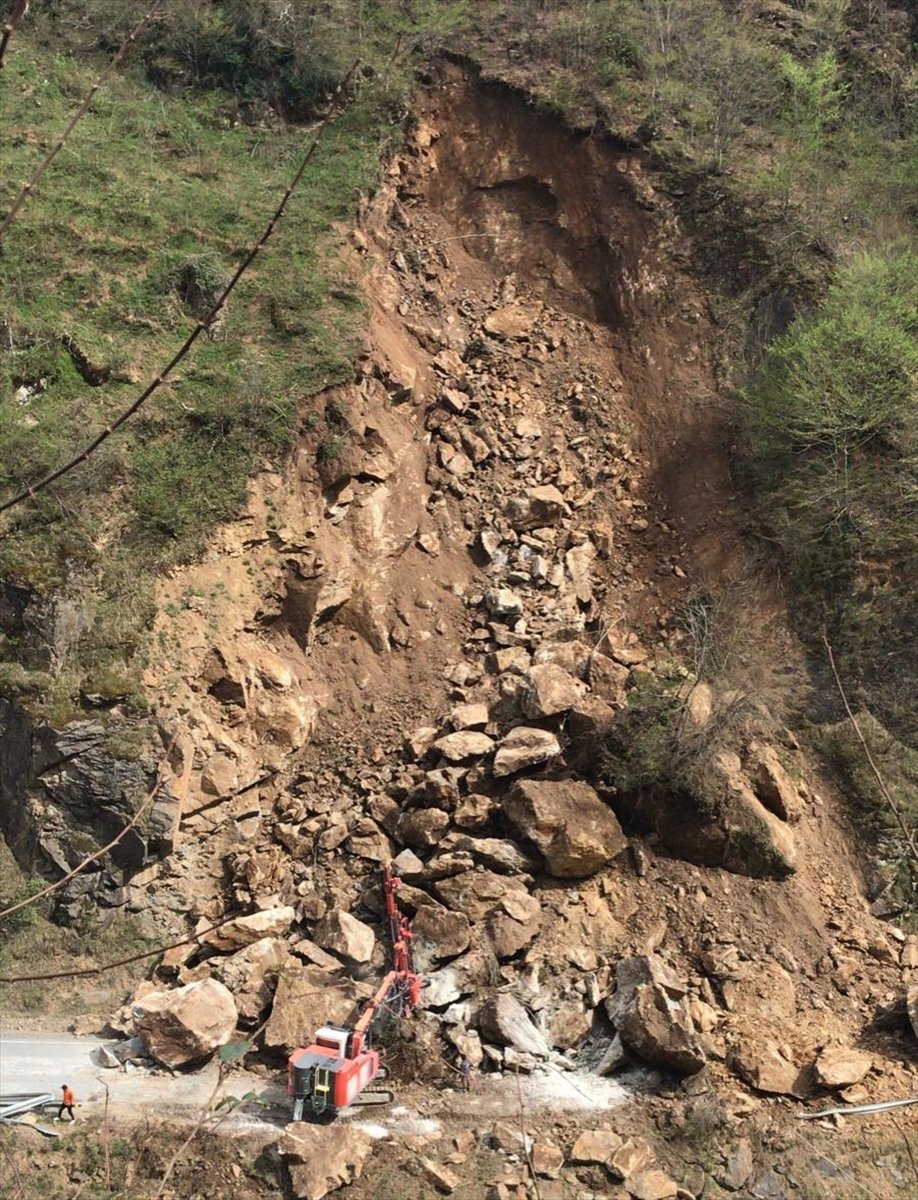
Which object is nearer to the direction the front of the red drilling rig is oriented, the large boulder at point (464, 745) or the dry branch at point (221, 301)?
the large boulder

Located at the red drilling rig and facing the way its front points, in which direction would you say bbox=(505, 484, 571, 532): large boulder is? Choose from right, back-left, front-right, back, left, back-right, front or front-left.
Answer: front-left

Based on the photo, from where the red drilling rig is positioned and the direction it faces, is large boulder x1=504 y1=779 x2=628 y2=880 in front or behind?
in front

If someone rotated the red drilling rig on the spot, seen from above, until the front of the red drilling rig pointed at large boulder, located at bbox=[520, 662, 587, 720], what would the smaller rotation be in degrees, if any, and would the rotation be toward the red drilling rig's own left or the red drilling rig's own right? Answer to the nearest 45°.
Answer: approximately 45° to the red drilling rig's own left

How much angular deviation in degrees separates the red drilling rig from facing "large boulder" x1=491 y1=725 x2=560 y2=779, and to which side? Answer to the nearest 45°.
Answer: approximately 45° to its left

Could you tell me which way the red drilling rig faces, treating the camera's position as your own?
facing away from the viewer and to the right of the viewer
